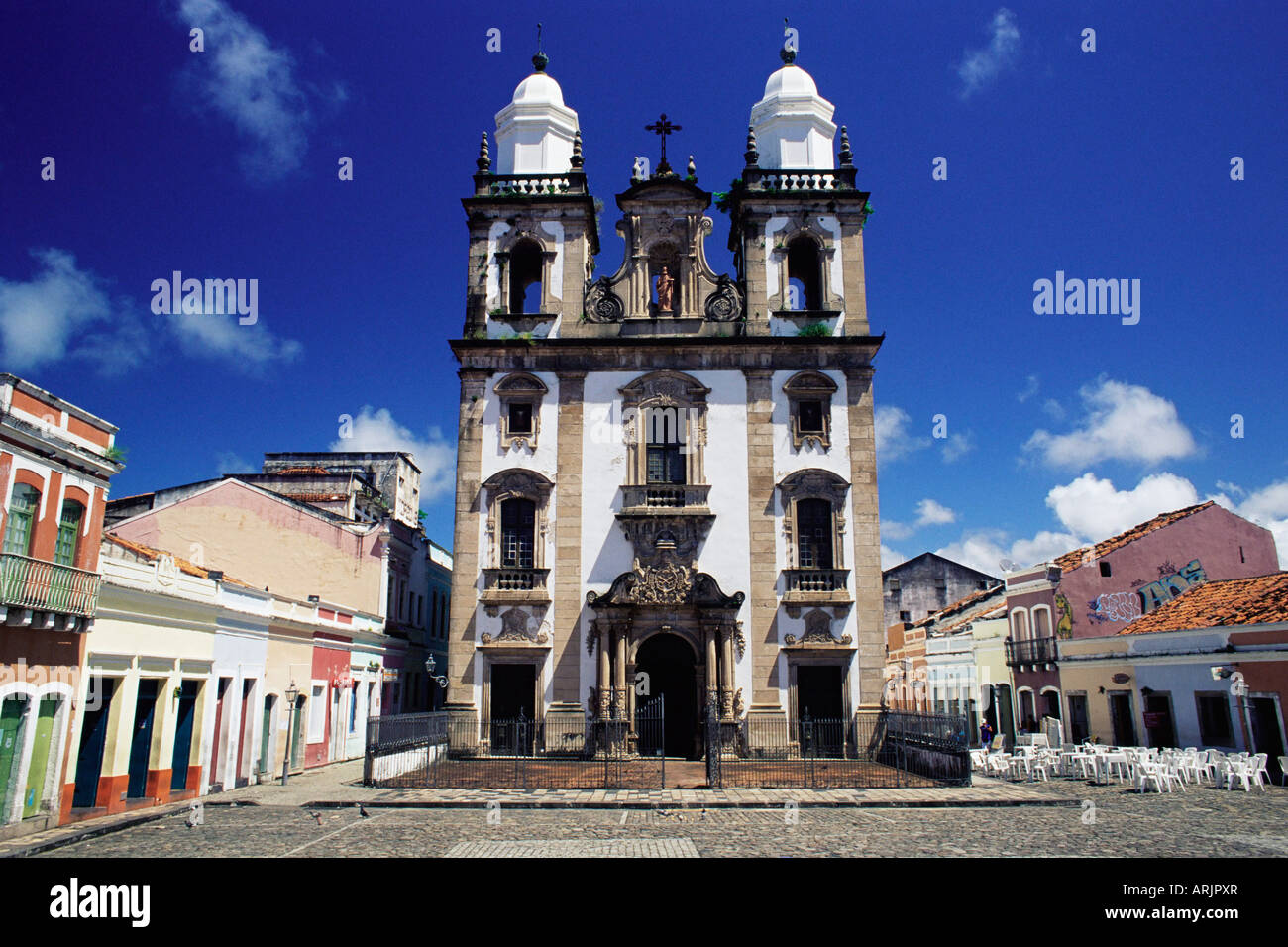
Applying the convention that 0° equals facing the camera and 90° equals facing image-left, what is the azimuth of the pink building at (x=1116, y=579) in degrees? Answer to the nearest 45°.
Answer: approximately 45°

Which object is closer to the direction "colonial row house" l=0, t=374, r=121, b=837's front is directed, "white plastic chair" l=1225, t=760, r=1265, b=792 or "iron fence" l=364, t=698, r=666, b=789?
the white plastic chair

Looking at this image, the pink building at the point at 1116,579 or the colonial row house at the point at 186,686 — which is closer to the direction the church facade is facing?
the colonial row house

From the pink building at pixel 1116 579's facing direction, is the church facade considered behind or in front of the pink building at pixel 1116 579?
in front

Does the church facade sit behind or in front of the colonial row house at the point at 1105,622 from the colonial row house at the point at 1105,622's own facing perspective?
in front

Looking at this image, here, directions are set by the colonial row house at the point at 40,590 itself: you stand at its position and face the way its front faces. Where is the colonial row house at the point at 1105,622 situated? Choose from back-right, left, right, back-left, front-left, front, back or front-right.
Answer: front-left

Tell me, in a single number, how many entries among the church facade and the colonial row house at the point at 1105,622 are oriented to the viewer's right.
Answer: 0

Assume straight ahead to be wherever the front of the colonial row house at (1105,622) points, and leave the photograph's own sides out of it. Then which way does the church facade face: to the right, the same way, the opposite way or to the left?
to the left

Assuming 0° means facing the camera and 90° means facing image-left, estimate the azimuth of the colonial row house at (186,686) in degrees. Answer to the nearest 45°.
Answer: approximately 315°
